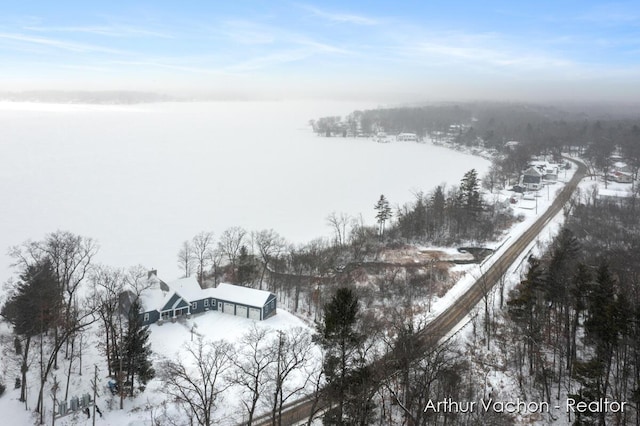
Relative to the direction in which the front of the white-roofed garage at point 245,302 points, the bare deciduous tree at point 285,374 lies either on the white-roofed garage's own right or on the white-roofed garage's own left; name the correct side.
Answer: on the white-roofed garage's own left

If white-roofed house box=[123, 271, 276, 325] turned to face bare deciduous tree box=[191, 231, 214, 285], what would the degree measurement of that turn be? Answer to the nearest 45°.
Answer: approximately 135° to its left

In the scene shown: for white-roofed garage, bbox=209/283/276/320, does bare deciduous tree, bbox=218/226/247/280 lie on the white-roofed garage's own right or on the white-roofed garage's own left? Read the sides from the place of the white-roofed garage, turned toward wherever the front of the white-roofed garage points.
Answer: on the white-roofed garage's own right

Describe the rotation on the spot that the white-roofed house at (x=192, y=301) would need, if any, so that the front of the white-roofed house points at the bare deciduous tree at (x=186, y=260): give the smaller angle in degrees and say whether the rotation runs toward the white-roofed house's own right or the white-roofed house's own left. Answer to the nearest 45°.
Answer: approximately 135° to the white-roofed house's own left

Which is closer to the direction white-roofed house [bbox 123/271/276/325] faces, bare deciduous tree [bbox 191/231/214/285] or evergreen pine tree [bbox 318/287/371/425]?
the evergreen pine tree

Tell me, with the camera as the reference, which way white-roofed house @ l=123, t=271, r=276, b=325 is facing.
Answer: facing the viewer and to the right of the viewer

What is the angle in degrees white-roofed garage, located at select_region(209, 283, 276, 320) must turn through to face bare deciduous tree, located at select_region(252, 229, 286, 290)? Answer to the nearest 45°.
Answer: approximately 135° to its right

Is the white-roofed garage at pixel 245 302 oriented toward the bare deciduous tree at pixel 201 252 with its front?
no

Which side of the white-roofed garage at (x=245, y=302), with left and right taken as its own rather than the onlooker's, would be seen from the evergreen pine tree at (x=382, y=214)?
back

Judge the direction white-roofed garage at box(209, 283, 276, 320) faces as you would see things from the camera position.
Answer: facing the viewer and to the left of the viewer

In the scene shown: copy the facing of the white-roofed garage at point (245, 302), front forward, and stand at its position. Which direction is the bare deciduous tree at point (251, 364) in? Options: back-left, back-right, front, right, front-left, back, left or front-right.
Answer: front-left

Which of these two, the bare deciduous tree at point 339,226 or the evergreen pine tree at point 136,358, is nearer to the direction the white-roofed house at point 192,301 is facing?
the evergreen pine tree

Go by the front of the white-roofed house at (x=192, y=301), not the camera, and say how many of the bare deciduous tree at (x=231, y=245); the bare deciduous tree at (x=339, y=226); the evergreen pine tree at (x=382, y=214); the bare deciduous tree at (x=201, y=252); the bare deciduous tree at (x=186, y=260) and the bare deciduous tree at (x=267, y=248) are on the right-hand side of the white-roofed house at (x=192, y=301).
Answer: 0

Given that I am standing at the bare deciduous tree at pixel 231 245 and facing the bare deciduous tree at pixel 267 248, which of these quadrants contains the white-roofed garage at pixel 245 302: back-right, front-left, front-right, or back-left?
front-right

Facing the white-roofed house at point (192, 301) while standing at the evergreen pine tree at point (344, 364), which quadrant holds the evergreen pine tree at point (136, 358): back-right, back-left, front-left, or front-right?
front-left

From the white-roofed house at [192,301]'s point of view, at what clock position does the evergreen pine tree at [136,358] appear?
The evergreen pine tree is roughly at 2 o'clock from the white-roofed house.

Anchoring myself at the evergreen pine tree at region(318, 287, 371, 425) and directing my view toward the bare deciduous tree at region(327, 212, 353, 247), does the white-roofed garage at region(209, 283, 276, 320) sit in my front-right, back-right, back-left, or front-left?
front-left

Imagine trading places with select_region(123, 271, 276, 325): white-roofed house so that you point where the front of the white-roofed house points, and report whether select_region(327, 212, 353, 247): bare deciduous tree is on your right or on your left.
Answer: on your left
